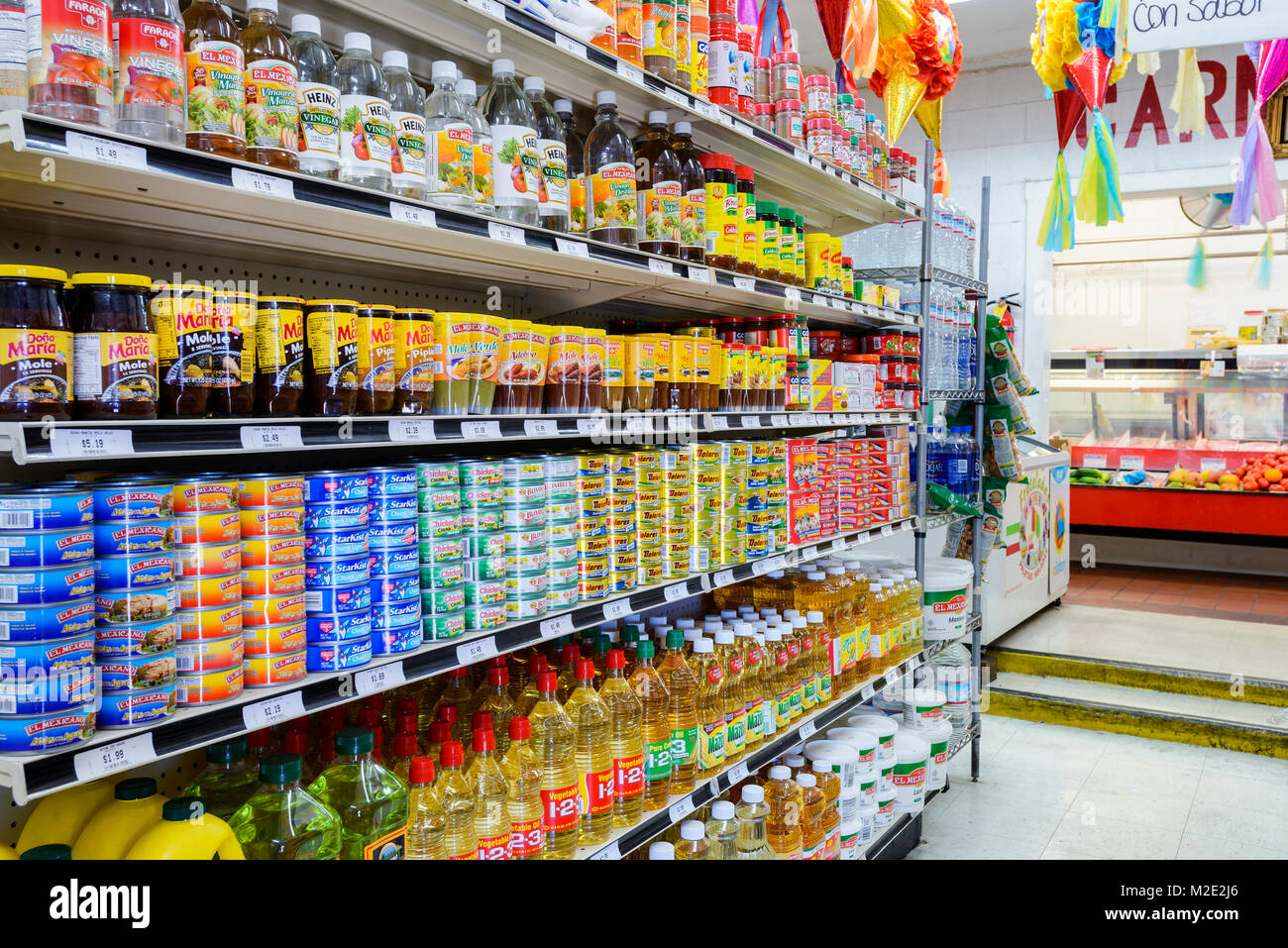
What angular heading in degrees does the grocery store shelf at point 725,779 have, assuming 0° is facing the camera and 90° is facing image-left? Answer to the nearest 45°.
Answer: approximately 315°

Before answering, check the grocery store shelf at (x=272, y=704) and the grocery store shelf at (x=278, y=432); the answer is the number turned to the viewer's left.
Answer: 0

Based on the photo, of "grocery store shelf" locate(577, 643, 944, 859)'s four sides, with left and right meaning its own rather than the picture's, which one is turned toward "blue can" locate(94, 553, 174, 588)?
right

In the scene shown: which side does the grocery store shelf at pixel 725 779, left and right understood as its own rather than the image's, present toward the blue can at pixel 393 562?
right

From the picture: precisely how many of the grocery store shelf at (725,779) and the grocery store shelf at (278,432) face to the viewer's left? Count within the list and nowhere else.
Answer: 0

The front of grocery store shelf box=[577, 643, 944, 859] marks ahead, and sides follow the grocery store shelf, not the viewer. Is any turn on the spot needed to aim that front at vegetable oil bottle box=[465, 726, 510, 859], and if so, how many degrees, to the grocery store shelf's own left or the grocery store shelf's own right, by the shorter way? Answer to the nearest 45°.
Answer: approximately 90° to the grocery store shelf's own right

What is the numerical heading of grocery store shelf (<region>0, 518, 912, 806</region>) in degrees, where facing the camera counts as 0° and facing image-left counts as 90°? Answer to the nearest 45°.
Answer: approximately 315°
